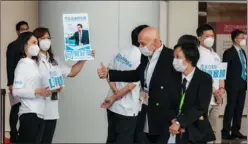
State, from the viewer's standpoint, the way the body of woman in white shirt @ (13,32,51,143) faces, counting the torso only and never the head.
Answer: to the viewer's right

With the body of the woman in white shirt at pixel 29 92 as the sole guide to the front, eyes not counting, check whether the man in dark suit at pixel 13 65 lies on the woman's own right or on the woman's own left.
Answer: on the woman's own left

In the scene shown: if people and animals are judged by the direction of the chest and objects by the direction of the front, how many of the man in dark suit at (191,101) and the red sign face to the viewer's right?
0

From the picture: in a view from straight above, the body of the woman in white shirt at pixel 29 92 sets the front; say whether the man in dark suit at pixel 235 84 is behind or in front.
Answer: in front

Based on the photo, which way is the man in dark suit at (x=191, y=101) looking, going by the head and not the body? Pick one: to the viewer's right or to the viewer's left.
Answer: to the viewer's left

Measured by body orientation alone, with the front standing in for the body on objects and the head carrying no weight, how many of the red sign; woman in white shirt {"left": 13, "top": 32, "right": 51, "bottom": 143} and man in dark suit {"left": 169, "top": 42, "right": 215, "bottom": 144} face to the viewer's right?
1

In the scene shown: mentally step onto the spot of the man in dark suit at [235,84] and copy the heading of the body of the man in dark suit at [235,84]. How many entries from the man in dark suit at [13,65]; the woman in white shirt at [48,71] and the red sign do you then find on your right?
2

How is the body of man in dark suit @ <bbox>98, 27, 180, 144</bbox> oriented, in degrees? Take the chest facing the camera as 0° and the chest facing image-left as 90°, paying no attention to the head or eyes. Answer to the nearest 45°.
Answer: approximately 45°

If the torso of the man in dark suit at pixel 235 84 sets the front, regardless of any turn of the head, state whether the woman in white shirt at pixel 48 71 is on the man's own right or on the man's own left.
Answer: on the man's own right

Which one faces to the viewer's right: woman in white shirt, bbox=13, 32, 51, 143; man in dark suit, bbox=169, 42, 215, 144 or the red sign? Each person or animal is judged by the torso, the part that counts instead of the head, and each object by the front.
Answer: the woman in white shirt
